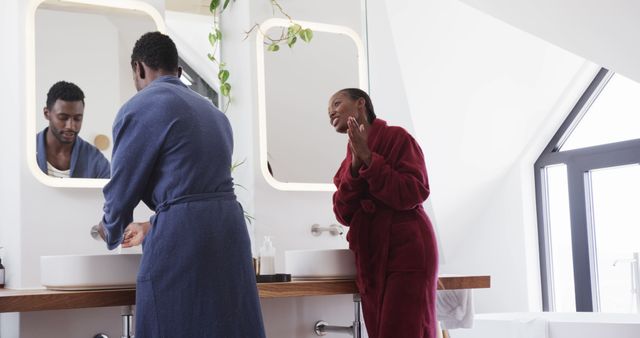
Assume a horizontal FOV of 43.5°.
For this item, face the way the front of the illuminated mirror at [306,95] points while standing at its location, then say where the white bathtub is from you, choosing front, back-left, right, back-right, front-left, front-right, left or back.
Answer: left

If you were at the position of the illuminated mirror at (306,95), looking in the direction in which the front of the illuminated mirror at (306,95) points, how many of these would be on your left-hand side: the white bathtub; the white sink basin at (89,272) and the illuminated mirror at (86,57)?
1

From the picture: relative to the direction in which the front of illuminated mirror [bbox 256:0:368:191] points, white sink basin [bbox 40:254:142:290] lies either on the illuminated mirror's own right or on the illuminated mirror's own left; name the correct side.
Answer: on the illuminated mirror's own right

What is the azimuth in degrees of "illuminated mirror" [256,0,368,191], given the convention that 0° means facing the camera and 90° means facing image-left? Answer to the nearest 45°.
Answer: approximately 315°

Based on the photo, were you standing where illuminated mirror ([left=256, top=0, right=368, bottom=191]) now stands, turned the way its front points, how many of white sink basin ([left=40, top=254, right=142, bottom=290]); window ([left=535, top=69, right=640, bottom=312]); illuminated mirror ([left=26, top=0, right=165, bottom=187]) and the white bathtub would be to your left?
2

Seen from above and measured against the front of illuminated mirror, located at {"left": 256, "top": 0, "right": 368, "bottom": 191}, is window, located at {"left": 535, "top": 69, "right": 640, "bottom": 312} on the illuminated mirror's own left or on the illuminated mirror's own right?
on the illuminated mirror's own left
